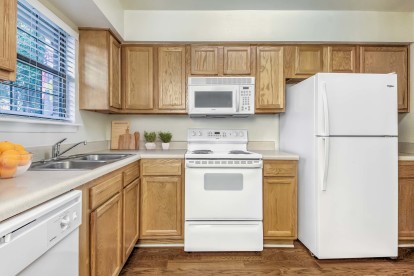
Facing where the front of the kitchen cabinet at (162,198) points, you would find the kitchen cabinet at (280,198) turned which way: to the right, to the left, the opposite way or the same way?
the same way

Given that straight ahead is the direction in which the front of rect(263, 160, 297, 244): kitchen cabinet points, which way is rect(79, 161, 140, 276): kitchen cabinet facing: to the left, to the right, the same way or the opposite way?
to the left

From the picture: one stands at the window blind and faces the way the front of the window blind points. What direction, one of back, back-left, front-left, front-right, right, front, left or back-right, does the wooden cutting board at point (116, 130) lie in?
left

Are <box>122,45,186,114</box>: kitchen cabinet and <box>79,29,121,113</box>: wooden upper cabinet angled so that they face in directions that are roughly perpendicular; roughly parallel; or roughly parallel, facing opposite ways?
roughly perpendicular

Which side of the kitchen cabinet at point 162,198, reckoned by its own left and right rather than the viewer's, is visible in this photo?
front

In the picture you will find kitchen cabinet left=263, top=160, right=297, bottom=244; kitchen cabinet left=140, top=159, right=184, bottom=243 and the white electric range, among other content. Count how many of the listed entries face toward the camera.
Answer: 3

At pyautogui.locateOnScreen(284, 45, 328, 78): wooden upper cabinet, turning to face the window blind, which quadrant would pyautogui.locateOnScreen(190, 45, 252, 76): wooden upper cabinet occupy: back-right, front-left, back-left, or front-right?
front-right

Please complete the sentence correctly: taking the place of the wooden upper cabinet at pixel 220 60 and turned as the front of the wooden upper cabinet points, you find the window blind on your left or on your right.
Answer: on your right

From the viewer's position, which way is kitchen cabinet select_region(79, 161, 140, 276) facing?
facing the viewer and to the right of the viewer

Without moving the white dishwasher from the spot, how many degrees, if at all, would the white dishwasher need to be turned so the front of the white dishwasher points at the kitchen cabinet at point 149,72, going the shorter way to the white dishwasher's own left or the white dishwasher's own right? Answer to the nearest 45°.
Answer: approximately 90° to the white dishwasher's own left

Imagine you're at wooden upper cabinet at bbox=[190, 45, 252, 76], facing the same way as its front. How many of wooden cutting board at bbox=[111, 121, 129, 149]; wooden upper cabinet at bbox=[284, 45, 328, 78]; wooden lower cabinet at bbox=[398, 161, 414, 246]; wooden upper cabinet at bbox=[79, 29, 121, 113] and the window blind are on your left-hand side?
2

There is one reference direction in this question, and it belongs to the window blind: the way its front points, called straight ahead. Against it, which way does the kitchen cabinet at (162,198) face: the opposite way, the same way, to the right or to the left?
to the right

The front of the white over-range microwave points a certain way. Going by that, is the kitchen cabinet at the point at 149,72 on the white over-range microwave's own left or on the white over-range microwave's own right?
on the white over-range microwave's own right

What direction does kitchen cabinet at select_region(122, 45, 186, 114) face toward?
toward the camera

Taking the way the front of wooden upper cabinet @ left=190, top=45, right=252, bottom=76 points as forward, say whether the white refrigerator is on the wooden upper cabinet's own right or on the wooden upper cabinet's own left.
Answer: on the wooden upper cabinet's own left

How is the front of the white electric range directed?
toward the camera
